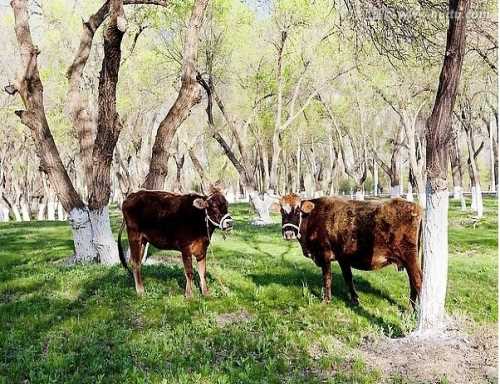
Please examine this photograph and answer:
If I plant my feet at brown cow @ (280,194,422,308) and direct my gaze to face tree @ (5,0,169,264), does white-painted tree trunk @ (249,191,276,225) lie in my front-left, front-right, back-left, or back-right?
front-right

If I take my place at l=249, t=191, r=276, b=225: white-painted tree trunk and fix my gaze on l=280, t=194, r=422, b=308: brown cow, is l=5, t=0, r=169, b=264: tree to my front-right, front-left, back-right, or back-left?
front-right

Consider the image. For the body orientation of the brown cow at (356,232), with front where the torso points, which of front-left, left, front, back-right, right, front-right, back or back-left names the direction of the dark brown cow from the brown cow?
front

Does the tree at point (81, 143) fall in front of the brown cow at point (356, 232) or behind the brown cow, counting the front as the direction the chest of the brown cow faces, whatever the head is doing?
in front

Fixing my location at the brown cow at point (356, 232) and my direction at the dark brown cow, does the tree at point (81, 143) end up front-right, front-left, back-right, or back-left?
front-right

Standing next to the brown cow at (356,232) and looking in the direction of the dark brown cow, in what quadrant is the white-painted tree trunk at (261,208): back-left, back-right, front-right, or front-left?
front-right

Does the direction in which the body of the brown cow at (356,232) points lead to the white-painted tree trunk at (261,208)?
no

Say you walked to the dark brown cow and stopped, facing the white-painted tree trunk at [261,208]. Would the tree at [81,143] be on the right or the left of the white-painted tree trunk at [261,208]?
left

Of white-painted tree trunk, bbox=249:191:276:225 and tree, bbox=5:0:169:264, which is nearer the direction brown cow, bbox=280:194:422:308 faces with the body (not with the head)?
the tree

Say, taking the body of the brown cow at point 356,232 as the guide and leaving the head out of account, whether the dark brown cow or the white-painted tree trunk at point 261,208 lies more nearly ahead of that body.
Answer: the dark brown cow

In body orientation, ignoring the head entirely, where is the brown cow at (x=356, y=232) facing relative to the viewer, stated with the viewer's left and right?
facing to the left of the viewer
